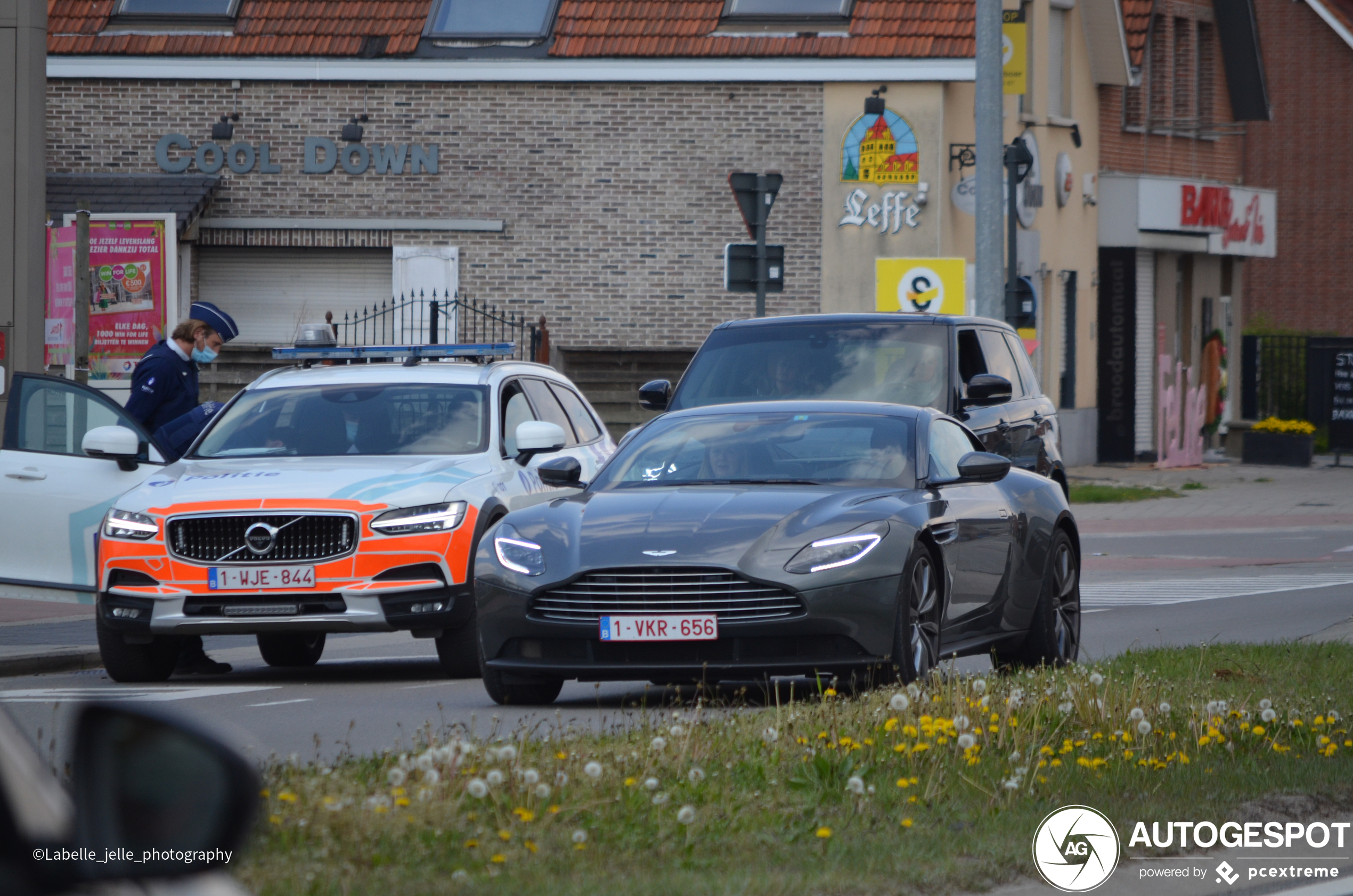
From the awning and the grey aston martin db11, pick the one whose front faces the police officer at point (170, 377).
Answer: the awning

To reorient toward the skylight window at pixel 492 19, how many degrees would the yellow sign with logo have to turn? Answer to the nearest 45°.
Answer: approximately 135° to its right

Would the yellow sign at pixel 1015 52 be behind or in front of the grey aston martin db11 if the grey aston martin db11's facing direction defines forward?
behind

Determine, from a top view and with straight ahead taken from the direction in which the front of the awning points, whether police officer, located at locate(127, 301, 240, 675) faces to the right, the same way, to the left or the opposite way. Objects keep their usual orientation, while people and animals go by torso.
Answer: to the left

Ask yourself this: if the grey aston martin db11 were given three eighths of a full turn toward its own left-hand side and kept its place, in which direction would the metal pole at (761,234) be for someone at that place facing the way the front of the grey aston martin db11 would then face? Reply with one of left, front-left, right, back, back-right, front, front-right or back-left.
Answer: left

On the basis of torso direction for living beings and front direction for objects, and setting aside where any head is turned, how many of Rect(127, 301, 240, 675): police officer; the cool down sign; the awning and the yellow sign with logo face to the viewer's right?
1

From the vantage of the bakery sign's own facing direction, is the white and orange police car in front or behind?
in front

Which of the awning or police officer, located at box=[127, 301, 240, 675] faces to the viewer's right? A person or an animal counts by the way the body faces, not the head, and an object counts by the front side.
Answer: the police officer

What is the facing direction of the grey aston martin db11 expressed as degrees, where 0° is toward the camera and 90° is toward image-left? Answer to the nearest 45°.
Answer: approximately 45°
